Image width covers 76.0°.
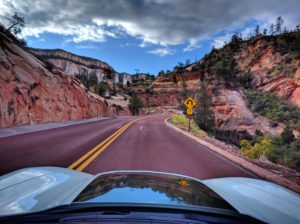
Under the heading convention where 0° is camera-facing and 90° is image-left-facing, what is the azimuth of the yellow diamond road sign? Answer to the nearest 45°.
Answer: approximately 0°

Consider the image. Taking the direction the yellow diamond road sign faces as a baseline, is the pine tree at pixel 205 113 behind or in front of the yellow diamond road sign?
behind
